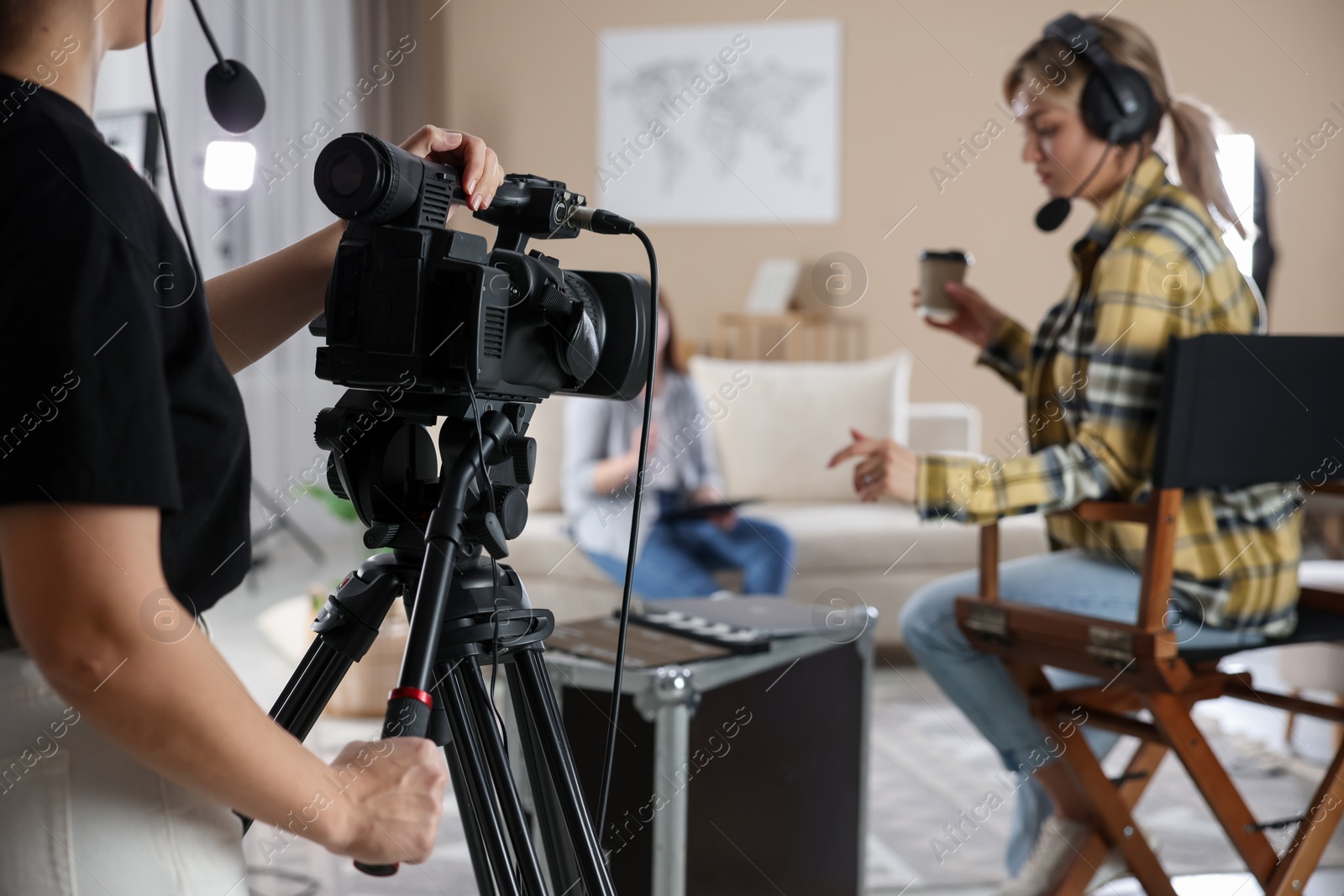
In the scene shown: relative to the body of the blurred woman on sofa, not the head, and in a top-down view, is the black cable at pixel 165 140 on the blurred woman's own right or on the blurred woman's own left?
on the blurred woman's own right

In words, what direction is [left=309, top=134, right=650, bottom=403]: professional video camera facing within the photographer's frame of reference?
facing away from the viewer and to the right of the viewer

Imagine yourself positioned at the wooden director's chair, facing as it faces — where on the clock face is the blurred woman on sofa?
The blurred woman on sofa is roughly at 12 o'clock from the wooden director's chair.

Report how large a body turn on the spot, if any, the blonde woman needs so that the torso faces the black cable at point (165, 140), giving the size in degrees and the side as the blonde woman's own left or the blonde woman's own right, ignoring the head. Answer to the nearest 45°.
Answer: approximately 45° to the blonde woman's own left

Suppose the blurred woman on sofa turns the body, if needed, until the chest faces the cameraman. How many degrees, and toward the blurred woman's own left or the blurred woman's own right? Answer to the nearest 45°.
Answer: approximately 45° to the blurred woman's own right

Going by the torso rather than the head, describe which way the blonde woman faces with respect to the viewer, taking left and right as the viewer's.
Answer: facing to the left of the viewer

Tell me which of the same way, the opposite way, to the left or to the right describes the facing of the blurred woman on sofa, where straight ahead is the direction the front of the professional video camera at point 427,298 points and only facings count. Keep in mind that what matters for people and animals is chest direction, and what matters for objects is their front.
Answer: to the right

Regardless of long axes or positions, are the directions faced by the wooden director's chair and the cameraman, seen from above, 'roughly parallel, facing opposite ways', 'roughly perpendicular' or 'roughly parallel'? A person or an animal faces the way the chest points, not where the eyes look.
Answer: roughly perpendicular
